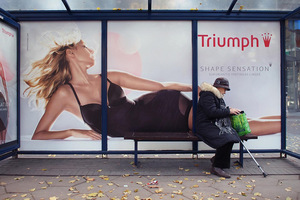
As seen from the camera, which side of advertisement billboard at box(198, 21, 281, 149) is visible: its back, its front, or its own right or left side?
front
